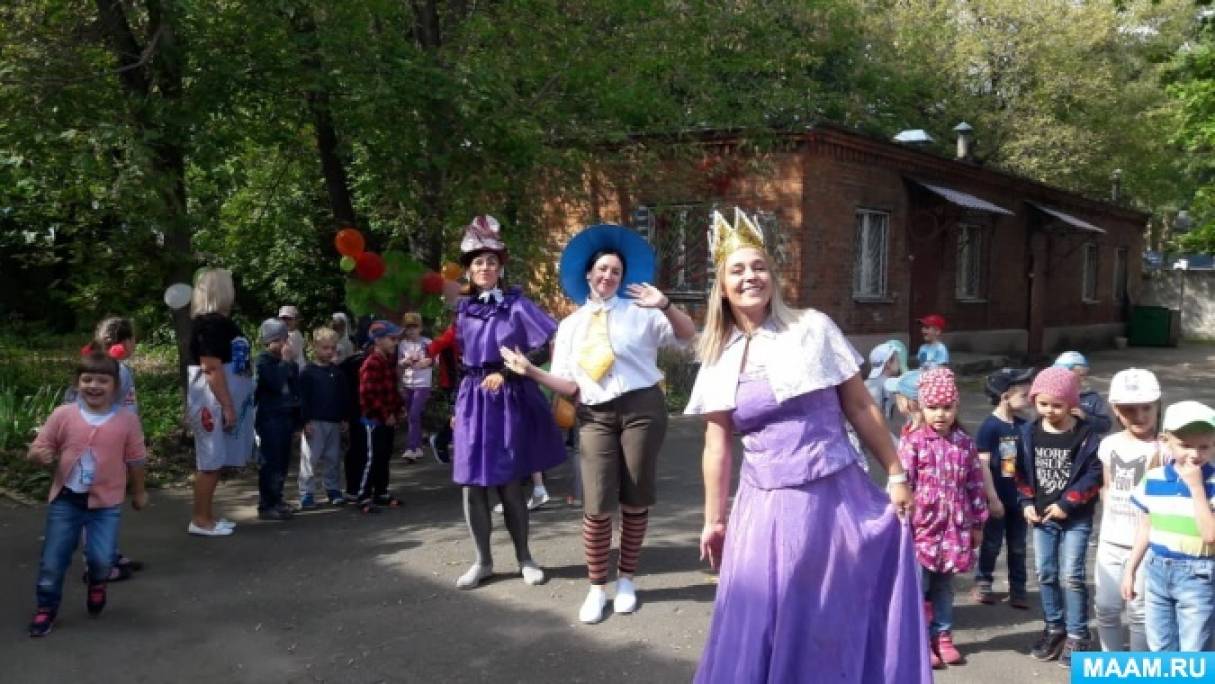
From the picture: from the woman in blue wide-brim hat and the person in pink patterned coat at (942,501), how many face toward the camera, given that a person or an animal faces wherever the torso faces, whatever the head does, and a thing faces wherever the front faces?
2

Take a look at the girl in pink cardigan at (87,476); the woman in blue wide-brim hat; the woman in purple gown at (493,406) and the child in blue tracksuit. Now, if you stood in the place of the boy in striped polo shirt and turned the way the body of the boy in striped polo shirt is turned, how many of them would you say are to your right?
4

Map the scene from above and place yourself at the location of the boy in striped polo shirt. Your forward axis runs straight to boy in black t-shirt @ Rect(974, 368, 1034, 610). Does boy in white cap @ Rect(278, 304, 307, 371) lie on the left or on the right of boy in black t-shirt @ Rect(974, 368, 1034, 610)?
left

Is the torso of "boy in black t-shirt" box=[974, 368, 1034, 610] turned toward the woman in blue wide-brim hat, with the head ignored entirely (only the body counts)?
no

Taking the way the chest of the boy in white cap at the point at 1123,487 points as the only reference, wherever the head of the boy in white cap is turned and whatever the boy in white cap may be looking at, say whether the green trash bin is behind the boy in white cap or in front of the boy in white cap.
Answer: behind

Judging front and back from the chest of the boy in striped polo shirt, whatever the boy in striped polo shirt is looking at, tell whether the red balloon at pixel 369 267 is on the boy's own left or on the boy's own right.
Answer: on the boy's own right

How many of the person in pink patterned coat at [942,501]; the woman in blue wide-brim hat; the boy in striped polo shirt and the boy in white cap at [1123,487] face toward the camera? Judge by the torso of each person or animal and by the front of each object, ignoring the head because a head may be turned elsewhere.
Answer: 4

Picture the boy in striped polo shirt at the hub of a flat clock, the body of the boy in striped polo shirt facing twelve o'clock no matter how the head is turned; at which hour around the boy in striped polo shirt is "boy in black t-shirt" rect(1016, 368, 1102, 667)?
The boy in black t-shirt is roughly at 5 o'clock from the boy in striped polo shirt.

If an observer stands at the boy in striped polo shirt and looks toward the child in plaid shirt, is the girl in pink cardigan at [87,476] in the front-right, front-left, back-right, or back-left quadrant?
front-left

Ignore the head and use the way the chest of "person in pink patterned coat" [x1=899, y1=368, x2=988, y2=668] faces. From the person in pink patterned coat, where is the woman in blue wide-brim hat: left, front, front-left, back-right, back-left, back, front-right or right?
right

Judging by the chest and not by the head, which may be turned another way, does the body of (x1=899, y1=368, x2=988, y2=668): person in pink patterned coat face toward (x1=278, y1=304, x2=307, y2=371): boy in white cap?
no

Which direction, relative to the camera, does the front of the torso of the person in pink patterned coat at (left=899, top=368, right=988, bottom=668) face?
toward the camera

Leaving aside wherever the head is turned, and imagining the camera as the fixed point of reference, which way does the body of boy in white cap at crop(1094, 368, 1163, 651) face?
toward the camera

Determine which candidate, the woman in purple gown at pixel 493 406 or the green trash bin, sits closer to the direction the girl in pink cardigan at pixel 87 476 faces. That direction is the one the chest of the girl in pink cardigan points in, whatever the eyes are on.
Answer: the woman in purple gown

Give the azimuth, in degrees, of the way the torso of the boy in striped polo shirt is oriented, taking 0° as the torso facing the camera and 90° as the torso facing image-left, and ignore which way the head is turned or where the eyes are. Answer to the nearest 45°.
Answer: approximately 0°

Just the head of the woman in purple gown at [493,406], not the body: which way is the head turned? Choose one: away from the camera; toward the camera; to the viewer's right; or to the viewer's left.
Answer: toward the camera

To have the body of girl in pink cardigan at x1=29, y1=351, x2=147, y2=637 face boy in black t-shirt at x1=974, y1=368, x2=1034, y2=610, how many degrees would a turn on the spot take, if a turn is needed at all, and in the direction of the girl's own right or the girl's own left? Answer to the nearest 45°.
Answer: approximately 45° to the girl's own left

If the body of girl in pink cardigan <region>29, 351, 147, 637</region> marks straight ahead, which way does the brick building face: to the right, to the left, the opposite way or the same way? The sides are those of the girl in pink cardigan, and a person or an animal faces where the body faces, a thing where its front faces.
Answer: the same way

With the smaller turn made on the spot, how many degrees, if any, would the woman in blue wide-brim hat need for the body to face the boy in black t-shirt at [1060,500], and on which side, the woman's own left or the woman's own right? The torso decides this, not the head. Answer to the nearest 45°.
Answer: approximately 90° to the woman's own left

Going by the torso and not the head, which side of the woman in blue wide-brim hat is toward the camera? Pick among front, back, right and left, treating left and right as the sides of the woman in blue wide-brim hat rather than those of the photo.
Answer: front
